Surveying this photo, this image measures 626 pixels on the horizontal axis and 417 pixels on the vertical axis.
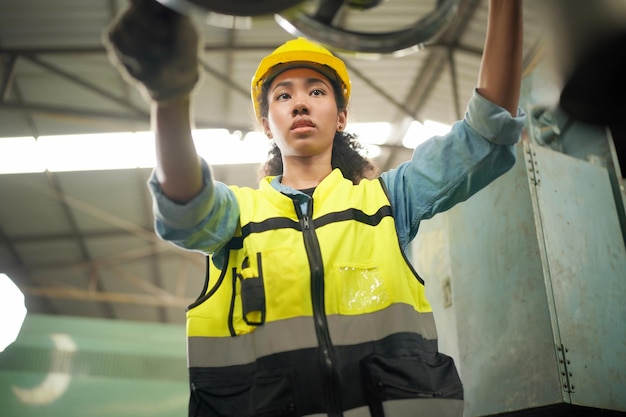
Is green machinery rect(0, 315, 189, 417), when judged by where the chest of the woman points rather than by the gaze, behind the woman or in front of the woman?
behind

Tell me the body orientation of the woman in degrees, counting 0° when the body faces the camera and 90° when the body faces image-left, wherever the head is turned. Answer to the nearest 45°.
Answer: approximately 0°
